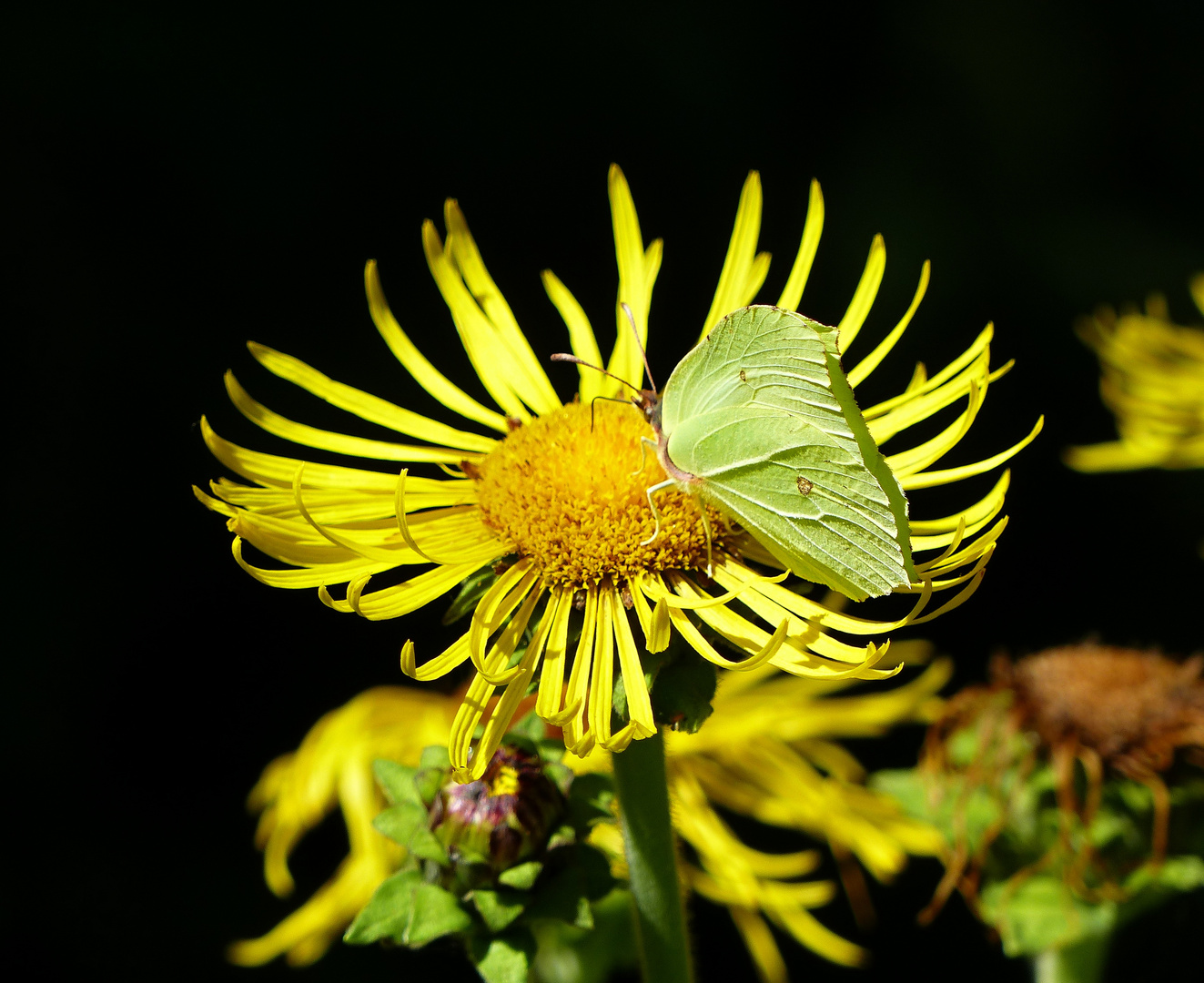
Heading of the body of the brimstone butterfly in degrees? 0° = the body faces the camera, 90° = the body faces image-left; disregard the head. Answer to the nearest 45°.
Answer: approximately 90°

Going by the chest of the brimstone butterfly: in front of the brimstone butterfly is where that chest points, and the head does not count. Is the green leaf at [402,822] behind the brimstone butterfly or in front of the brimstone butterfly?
in front

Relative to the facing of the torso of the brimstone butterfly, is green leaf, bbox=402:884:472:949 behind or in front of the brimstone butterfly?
in front

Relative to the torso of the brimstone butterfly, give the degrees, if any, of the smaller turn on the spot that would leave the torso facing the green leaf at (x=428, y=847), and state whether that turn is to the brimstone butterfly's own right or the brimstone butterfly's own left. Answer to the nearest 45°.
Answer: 0° — it already faces it
